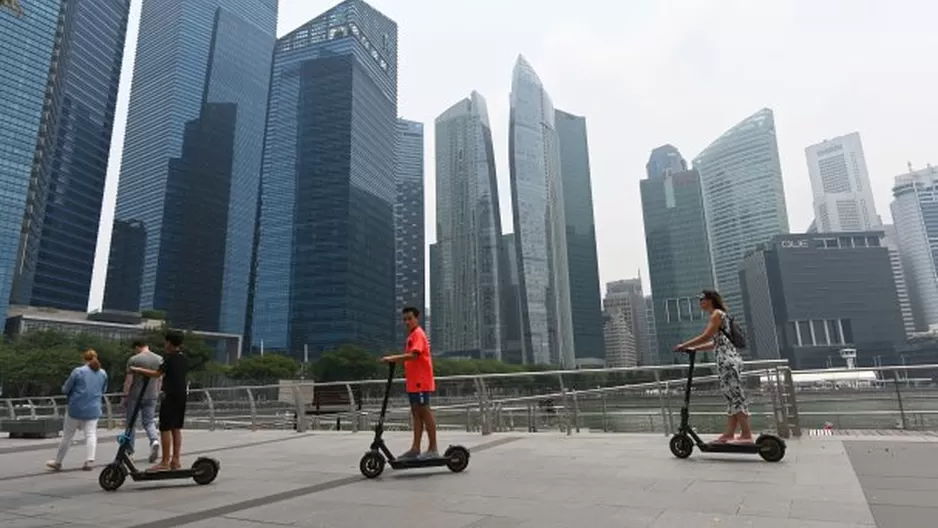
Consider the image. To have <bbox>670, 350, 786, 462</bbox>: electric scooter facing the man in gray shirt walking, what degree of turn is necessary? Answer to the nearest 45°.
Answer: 0° — it already faces them

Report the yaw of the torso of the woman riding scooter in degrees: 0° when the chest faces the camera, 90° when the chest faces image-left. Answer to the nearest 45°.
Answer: approximately 90°

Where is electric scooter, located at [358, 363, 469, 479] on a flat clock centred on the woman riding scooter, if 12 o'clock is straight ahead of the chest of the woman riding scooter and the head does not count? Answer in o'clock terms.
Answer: The electric scooter is roughly at 11 o'clock from the woman riding scooter.

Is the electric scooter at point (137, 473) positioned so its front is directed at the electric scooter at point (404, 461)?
no

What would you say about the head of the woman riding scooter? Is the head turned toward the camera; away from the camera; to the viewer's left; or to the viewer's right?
to the viewer's left

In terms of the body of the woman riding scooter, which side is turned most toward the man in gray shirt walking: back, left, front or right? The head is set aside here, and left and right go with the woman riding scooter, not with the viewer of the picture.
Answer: front

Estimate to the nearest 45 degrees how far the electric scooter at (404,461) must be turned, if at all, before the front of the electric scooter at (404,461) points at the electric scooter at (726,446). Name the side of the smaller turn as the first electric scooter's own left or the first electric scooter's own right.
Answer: approximately 180°

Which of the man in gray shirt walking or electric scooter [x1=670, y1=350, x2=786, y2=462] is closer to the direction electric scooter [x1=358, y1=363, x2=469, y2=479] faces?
the man in gray shirt walking

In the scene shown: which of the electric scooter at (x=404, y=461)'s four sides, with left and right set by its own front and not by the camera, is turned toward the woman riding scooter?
back

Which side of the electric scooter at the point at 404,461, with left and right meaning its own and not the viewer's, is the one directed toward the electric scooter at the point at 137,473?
front

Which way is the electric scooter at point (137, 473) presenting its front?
to the viewer's left

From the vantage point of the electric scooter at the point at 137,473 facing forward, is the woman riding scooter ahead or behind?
behind

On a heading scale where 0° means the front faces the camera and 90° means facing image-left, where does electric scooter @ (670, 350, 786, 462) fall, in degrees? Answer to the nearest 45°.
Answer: approximately 90°

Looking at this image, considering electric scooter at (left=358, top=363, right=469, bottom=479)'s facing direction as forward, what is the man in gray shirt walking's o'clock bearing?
The man in gray shirt walking is roughly at 1 o'clock from the electric scooter.

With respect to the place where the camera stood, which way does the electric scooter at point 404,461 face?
facing to the left of the viewer

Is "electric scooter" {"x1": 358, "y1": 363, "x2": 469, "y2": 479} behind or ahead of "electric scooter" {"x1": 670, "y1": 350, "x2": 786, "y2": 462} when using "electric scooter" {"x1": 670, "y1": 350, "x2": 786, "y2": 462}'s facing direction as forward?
ahead
